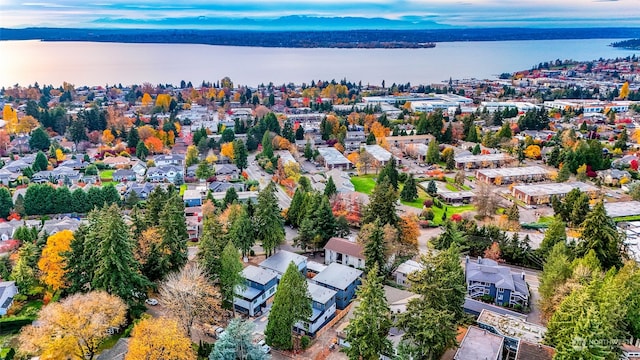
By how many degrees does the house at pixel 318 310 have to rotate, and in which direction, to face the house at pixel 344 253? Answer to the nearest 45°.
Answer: approximately 135° to its right

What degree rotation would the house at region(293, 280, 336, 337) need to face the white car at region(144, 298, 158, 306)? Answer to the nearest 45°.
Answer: approximately 45° to its right

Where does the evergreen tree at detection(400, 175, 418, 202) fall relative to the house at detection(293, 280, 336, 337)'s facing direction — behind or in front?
behind

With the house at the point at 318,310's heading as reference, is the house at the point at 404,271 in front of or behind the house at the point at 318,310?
behind

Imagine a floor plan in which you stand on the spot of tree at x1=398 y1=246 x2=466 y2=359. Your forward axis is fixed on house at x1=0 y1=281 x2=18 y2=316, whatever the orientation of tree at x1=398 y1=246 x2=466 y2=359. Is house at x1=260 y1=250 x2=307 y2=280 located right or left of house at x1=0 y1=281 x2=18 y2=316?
right

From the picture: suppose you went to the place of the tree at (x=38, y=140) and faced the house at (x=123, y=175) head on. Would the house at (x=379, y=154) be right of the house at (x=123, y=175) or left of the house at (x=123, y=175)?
left

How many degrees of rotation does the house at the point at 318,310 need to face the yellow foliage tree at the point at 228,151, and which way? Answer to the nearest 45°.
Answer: approximately 135° to its right

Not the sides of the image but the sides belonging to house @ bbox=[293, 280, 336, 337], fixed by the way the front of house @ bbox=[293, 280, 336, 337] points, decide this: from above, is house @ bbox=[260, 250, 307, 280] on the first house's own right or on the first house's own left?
on the first house's own right

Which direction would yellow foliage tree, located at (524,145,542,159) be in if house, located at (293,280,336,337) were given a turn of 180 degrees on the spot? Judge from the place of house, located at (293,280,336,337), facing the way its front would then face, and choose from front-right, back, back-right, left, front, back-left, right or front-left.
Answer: front

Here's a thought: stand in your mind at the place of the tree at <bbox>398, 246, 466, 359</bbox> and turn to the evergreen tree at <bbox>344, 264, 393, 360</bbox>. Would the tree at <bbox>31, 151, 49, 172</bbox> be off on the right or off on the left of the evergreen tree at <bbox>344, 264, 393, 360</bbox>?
right

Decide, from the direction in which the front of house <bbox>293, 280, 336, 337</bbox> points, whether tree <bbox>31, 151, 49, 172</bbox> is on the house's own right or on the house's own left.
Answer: on the house's own right

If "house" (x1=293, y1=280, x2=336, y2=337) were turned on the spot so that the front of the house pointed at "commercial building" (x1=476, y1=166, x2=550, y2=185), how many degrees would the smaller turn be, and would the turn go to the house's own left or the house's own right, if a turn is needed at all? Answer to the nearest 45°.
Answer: approximately 180°

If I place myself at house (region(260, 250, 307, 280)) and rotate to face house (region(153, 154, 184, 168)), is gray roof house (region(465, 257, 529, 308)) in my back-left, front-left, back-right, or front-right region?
back-right

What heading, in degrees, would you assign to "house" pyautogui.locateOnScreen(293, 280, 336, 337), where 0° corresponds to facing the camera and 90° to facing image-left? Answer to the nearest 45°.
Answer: approximately 45°

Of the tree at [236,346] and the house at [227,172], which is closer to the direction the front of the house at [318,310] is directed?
the tree

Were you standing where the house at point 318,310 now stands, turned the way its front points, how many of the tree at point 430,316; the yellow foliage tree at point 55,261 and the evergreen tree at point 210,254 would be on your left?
1
